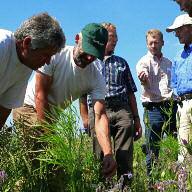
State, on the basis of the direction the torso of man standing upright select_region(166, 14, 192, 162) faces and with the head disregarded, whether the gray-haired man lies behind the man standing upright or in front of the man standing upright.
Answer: in front

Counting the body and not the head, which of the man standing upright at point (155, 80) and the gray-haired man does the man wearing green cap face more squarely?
the gray-haired man

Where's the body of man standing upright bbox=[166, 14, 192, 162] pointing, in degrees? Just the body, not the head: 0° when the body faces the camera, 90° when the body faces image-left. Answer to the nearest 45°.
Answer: approximately 45°

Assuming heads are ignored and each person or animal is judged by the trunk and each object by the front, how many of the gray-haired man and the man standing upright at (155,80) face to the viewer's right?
1

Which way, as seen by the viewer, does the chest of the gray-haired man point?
to the viewer's right

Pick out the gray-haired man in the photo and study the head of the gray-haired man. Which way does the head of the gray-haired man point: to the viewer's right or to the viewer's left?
to the viewer's right

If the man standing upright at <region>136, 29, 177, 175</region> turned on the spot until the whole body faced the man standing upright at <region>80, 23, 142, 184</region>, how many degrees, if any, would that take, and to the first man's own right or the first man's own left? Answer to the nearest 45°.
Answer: approximately 45° to the first man's own right
